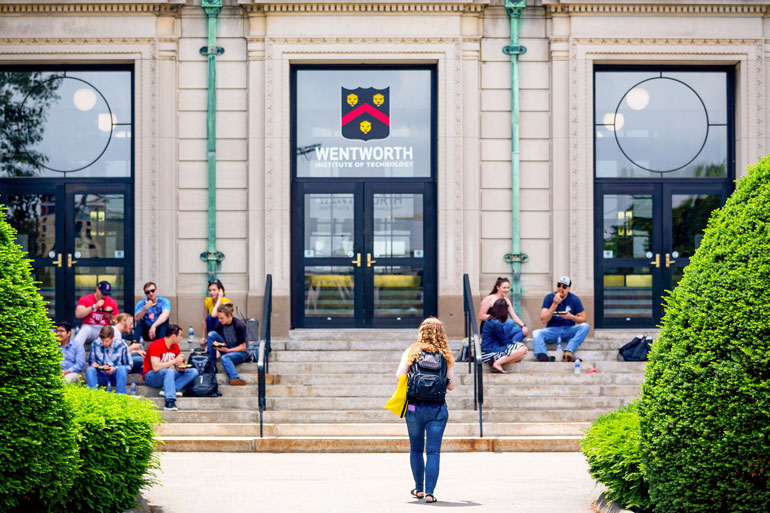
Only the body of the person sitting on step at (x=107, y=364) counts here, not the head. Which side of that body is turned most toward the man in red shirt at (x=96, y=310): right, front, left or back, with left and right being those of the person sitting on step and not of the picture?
back

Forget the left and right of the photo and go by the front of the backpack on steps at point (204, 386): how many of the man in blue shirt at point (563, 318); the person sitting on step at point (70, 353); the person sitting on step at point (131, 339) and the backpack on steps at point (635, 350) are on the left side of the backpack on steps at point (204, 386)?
2

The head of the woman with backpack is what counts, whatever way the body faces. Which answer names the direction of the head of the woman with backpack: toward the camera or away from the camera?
away from the camera

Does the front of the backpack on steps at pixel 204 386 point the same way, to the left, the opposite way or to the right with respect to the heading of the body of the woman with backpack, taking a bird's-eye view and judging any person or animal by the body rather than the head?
the opposite way

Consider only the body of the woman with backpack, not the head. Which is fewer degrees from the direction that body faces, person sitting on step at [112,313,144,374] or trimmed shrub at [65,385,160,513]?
the person sitting on step

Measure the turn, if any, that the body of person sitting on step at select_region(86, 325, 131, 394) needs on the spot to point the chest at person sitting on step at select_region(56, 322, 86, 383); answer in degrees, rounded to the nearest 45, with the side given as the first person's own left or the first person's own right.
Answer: approximately 135° to the first person's own right

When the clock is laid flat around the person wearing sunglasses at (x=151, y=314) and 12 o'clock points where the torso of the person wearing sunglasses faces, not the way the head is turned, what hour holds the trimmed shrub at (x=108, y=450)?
The trimmed shrub is roughly at 12 o'clock from the person wearing sunglasses.

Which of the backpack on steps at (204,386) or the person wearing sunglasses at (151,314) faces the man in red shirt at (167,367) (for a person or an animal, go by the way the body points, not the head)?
the person wearing sunglasses

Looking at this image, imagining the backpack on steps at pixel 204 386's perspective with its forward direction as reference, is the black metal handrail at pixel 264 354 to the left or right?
on its left

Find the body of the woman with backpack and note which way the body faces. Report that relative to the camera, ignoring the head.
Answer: away from the camera

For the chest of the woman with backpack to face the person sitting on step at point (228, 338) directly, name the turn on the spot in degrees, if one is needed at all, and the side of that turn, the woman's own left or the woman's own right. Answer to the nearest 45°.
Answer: approximately 45° to the woman's own left

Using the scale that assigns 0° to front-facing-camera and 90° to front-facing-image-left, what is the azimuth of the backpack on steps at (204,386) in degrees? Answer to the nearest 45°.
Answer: approximately 0°
